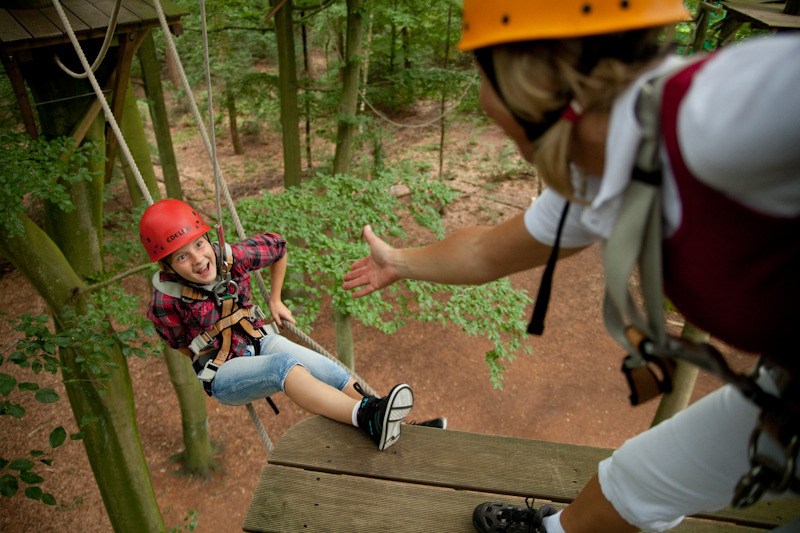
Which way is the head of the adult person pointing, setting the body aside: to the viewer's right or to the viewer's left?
to the viewer's left

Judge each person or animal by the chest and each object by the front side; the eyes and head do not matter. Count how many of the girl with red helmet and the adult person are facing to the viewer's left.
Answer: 1

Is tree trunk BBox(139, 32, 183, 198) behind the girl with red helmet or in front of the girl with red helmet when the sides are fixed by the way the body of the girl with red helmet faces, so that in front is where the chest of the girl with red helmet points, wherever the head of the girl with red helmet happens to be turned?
behind

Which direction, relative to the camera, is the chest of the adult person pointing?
to the viewer's left

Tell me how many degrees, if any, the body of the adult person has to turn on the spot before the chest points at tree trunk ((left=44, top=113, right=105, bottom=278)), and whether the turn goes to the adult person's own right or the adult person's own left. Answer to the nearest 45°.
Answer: approximately 45° to the adult person's own right

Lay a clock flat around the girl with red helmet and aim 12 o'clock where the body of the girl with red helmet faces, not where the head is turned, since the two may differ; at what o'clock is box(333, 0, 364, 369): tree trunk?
The tree trunk is roughly at 8 o'clock from the girl with red helmet.

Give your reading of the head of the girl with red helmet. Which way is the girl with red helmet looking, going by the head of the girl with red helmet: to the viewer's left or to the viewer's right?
to the viewer's right

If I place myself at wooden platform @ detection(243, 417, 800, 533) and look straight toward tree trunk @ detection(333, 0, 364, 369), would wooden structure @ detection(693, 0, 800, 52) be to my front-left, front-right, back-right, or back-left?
front-right

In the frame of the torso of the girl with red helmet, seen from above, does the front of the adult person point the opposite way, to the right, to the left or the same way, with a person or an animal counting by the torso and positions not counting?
the opposite way

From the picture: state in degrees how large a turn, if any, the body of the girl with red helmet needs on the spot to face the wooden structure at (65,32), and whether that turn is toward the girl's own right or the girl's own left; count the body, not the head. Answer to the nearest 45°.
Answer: approximately 180°

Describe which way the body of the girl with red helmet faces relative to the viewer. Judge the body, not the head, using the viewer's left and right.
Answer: facing the viewer and to the right of the viewer
